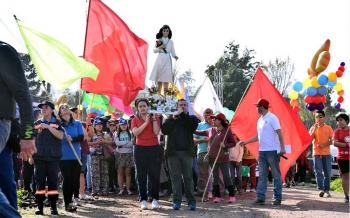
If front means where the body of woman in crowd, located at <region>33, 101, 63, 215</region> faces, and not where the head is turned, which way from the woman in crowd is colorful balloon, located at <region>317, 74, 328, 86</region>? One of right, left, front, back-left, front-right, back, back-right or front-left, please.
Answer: back-left

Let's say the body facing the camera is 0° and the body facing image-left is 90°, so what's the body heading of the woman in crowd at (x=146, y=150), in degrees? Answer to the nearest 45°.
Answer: approximately 0°

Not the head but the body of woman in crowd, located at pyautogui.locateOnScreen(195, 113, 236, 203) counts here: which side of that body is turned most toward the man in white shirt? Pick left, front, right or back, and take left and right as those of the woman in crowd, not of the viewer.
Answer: left

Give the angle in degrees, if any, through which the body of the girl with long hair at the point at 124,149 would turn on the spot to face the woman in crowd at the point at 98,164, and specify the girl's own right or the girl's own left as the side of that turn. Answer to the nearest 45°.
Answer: approximately 90° to the girl's own right

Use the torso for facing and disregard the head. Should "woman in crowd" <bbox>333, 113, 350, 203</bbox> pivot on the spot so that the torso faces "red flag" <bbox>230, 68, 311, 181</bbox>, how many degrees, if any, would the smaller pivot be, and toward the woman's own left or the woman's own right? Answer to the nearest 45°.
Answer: approximately 90° to the woman's own right

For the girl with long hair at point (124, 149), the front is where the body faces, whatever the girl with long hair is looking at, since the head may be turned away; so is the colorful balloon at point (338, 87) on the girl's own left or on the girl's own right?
on the girl's own left

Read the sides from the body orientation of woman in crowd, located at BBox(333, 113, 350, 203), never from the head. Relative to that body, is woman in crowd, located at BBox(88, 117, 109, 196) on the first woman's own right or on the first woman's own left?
on the first woman's own right

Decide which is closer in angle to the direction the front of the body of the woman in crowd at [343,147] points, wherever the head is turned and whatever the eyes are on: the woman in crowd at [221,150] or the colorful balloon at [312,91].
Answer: the woman in crowd

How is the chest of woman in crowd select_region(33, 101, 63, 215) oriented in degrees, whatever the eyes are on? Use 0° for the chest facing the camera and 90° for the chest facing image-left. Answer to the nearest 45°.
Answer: approximately 0°
